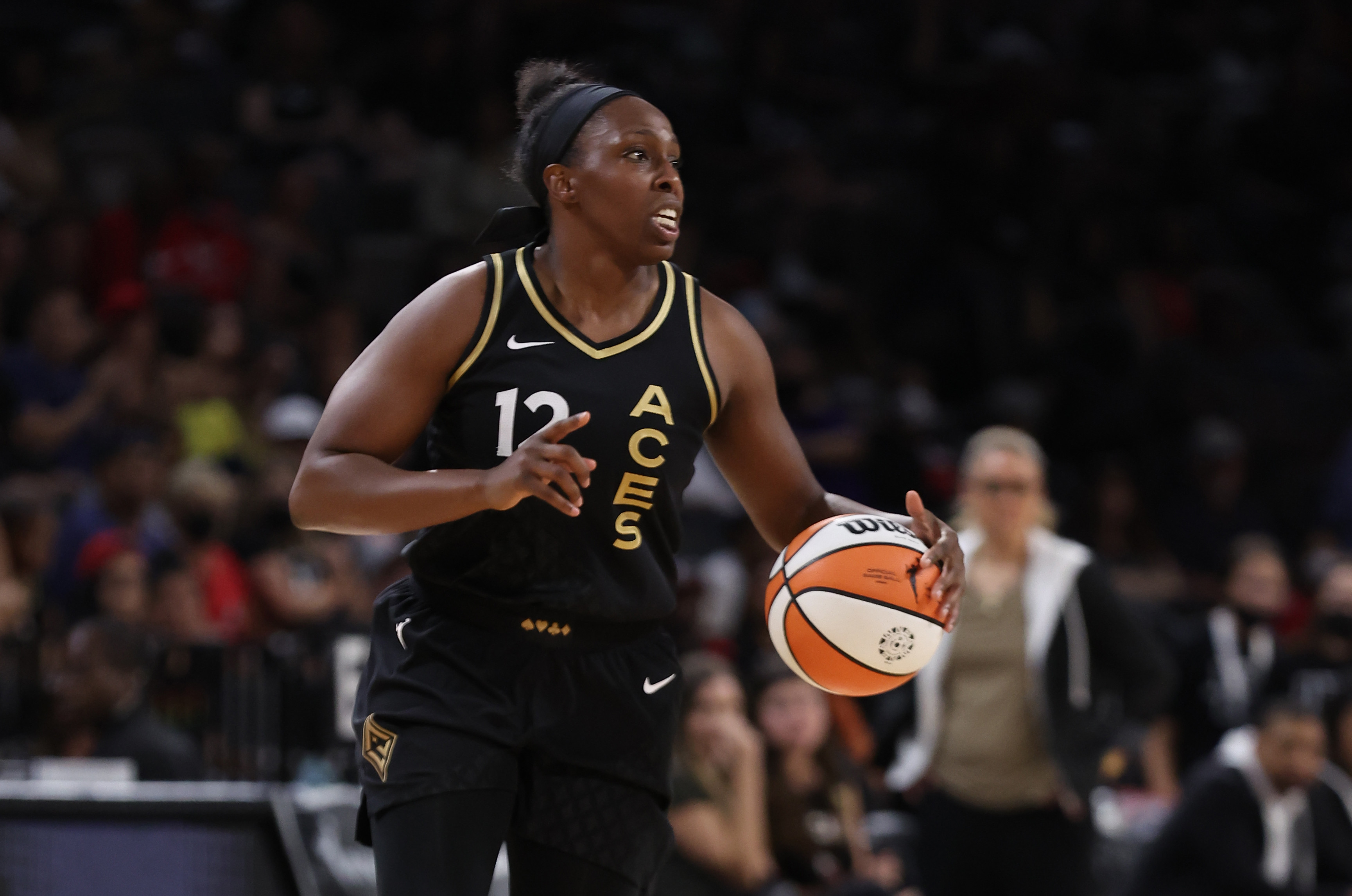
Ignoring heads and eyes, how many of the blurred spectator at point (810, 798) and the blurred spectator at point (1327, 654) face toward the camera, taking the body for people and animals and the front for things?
2

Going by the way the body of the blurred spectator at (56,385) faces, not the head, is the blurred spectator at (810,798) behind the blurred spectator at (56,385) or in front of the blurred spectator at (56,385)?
in front

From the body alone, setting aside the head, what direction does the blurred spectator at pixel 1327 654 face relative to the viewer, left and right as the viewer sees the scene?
facing the viewer

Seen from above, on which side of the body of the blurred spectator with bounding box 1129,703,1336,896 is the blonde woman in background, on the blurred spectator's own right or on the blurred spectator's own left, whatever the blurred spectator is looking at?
on the blurred spectator's own right

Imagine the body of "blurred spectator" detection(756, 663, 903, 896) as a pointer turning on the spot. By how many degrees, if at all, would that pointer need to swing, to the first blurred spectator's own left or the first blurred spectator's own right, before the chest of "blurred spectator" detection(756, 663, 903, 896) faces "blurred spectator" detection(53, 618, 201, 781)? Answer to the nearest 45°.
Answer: approximately 90° to the first blurred spectator's own right

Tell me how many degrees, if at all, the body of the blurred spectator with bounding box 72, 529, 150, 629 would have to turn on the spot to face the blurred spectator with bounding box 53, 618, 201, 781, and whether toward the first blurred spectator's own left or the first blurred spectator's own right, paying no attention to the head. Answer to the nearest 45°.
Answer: approximately 45° to the first blurred spectator's own right

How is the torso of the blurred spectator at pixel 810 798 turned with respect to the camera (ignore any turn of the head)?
toward the camera

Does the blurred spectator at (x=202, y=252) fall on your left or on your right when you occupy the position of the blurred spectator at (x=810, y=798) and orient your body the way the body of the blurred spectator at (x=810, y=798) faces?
on your right

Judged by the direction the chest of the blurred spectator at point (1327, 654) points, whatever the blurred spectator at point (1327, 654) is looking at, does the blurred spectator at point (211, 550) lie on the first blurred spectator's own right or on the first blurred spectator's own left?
on the first blurred spectator's own right

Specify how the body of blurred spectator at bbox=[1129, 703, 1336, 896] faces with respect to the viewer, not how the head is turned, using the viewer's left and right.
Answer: facing the viewer and to the right of the viewer
